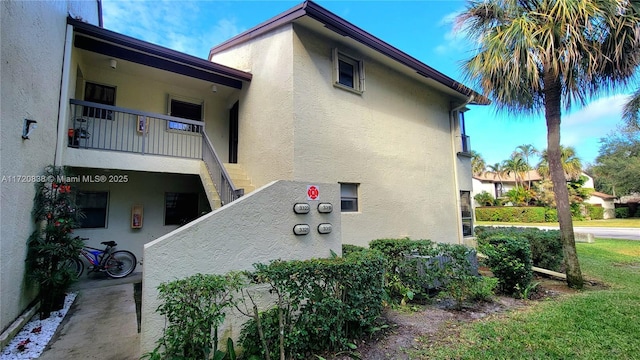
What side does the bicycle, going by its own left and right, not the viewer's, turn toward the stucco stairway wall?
left

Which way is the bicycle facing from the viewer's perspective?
to the viewer's left

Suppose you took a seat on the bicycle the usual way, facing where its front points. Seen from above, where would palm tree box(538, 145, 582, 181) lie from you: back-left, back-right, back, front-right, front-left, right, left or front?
back

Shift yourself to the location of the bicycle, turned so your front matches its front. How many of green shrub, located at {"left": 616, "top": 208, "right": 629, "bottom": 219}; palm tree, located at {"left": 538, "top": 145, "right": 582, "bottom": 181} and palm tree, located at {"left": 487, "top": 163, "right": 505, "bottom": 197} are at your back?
3

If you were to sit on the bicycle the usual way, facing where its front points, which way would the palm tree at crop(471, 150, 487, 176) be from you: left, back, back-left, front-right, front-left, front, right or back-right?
back
